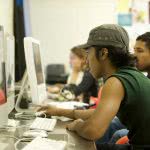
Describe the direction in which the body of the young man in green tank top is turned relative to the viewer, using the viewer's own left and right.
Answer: facing away from the viewer and to the left of the viewer

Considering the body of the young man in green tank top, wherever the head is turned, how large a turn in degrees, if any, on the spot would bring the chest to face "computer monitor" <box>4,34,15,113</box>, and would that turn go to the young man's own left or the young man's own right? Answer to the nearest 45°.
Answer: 0° — they already face it

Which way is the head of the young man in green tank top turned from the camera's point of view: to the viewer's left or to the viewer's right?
to the viewer's left

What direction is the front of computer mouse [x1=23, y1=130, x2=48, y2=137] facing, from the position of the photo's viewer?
facing to the left of the viewer
